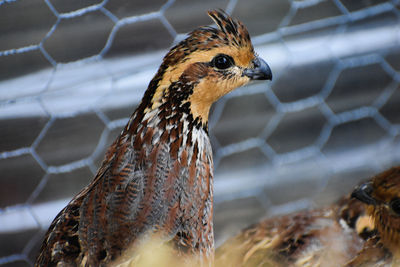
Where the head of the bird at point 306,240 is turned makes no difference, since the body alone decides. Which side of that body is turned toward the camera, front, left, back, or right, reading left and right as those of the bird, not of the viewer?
right

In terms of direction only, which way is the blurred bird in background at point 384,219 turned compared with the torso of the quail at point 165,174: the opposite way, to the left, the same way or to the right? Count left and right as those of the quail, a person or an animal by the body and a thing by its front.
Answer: the opposite way

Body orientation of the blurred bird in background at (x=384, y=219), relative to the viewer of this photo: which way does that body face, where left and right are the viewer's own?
facing to the left of the viewer

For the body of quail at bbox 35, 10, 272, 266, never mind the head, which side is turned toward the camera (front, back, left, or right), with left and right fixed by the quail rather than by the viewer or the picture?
right

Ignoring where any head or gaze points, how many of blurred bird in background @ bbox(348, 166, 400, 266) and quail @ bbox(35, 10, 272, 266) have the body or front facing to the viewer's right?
1
